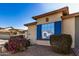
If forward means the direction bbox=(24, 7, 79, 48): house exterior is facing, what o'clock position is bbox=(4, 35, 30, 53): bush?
The bush is roughly at 1 o'clock from the house exterior.

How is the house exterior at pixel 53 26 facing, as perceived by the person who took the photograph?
facing the viewer and to the left of the viewer
